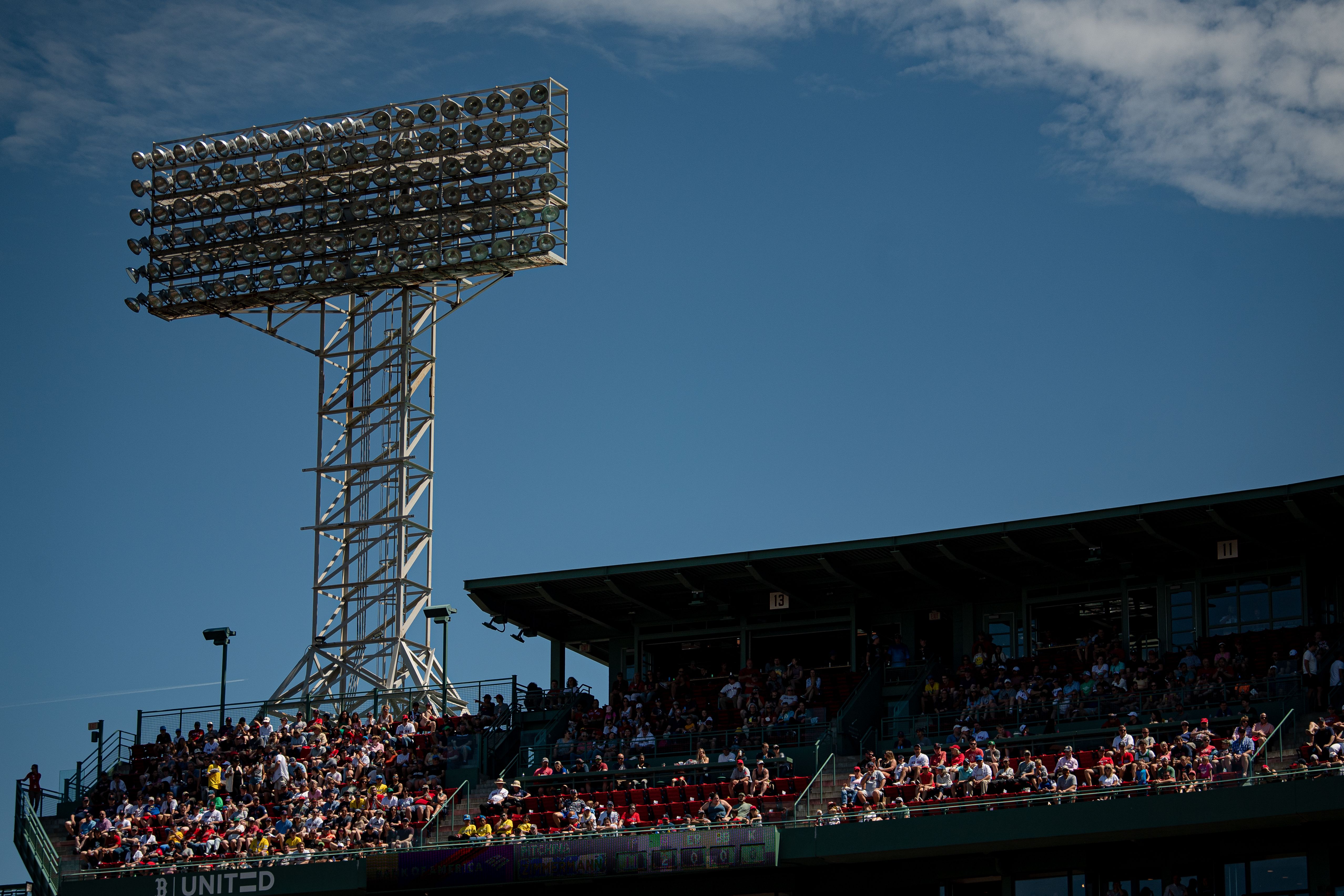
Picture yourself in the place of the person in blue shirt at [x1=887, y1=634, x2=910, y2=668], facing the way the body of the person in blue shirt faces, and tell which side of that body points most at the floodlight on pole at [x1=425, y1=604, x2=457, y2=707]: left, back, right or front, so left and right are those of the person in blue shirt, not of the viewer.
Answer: right

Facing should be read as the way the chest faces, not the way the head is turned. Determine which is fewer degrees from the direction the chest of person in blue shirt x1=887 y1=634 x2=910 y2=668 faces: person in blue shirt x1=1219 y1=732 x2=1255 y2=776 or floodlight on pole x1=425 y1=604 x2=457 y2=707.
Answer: the person in blue shirt

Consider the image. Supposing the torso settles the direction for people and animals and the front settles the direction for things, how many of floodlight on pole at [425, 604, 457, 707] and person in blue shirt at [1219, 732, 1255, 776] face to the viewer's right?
0

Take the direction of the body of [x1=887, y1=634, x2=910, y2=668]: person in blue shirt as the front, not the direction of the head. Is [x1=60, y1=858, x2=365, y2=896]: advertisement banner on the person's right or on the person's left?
on the person's right

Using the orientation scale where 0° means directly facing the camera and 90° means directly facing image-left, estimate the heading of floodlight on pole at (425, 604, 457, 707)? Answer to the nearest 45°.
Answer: approximately 45°

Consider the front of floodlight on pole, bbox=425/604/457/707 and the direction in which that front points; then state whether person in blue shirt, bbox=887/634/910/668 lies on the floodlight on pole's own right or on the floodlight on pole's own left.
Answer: on the floodlight on pole's own left

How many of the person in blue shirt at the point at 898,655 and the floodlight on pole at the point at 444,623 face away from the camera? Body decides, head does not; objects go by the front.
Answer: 0

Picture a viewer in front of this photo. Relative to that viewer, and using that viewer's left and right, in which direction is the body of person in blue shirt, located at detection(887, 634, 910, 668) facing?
facing the viewer

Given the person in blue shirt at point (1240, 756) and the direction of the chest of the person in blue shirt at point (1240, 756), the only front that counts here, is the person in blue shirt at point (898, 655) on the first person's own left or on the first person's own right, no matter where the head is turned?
on the first person's own right

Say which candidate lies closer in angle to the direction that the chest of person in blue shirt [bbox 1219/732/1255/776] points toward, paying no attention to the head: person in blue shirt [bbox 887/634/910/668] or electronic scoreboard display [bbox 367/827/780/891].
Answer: the electronic scoreboard display

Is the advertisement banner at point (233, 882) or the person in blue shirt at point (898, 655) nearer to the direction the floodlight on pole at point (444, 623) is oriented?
the advertisement banner

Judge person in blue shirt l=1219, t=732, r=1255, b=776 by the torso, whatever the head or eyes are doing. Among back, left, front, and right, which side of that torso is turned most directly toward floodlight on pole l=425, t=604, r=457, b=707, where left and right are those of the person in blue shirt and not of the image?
right
